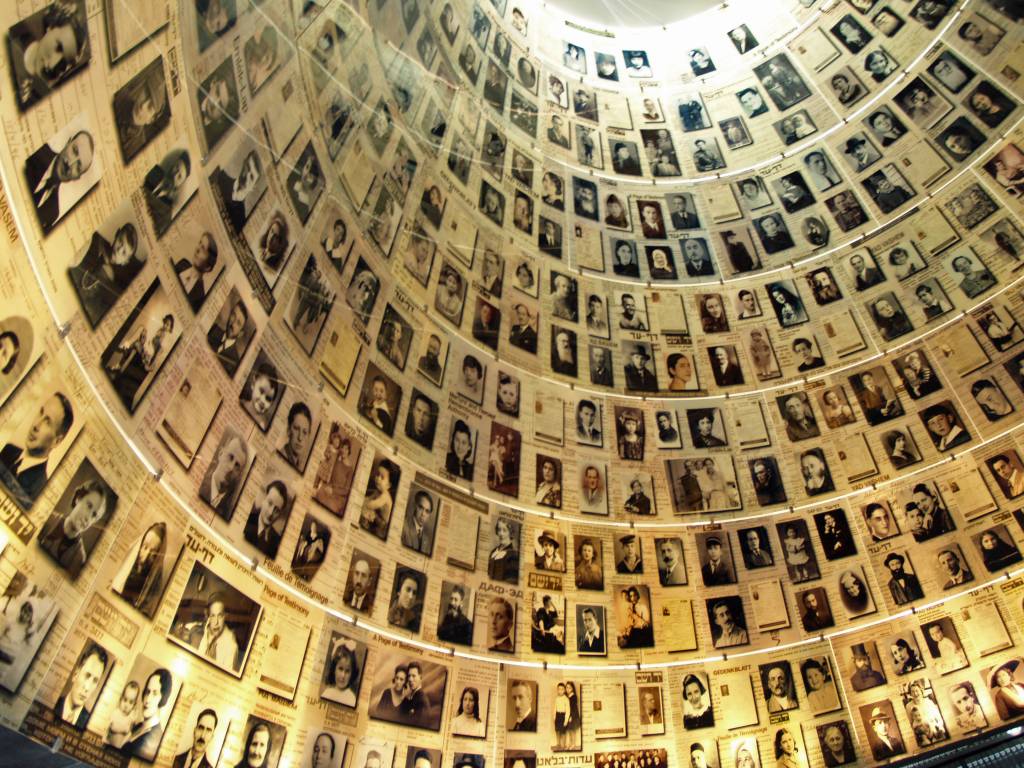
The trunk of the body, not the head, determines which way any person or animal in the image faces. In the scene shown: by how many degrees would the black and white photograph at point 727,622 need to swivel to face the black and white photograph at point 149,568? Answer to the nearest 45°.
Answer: approximately 45° to its right

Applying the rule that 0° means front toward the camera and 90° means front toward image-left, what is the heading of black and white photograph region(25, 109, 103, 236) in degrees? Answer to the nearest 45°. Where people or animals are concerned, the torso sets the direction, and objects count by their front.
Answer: approximately 315°

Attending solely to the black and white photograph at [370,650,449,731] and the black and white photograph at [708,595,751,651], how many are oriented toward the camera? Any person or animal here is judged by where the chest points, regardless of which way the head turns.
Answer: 2

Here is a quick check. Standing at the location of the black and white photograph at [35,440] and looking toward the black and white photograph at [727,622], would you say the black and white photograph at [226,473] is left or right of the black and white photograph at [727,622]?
left

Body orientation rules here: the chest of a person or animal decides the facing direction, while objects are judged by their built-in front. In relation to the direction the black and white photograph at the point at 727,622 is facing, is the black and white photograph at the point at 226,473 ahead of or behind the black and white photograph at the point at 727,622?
ahead

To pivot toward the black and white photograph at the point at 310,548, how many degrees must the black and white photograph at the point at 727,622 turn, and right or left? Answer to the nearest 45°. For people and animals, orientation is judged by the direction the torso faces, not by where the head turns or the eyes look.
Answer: approximately 45° to its right

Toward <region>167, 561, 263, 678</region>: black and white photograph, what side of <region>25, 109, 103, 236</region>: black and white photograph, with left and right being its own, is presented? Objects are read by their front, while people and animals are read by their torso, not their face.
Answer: left

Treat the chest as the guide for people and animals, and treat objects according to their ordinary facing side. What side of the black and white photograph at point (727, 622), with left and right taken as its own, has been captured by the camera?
front

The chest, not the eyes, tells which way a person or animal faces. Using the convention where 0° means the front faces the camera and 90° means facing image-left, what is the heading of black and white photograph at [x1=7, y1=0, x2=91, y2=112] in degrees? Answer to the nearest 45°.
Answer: approximately 315°

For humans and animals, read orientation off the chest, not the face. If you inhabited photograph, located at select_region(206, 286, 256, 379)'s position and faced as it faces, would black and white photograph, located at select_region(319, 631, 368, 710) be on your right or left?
on your left

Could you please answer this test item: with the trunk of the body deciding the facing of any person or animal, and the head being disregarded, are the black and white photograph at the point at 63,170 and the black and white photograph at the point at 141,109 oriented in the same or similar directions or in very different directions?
same or similar directions

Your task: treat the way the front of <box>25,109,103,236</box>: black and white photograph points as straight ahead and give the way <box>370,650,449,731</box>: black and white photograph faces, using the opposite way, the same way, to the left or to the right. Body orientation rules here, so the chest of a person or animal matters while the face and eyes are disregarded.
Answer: to the right

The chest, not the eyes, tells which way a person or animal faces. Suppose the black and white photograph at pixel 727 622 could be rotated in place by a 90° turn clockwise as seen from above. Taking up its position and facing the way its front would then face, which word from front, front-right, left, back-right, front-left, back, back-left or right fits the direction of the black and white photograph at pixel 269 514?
front-left

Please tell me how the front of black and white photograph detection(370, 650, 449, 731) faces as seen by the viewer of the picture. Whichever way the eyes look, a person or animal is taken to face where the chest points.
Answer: facing the viewer
